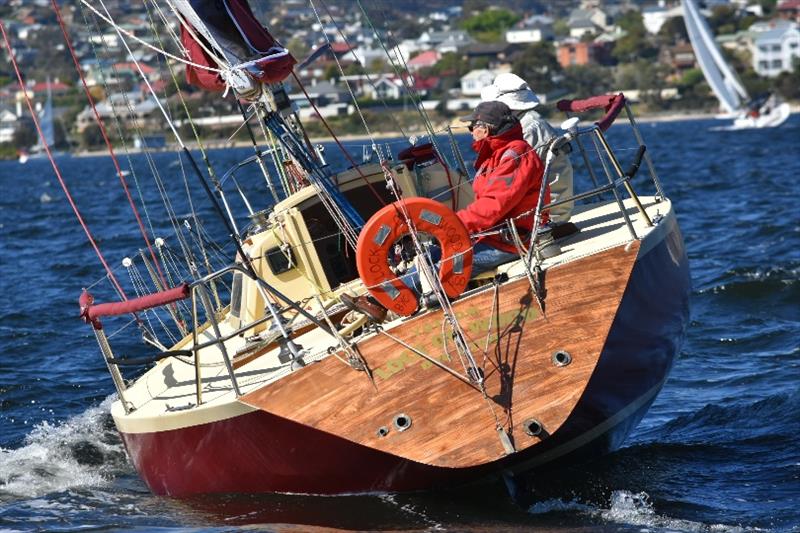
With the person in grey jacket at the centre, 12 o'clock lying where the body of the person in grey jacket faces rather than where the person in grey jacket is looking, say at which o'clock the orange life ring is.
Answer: The orange life ring is roughly at 10 o'clock from the person in grey jacket.

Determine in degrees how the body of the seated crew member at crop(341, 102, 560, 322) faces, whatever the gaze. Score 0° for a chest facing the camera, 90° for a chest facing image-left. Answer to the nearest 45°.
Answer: approximately 90°

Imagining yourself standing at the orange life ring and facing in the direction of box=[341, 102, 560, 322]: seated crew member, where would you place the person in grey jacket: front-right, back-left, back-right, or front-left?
front-left

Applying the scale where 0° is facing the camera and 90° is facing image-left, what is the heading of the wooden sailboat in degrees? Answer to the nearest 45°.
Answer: approximately 180°

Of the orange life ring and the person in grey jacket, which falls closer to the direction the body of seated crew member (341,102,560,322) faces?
the orange life ring

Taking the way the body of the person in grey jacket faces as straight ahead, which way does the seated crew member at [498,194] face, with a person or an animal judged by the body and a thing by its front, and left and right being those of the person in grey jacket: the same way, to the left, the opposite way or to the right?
the same way

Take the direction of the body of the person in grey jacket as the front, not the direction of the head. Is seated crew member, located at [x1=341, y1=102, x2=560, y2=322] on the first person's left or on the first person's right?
on the first person's left

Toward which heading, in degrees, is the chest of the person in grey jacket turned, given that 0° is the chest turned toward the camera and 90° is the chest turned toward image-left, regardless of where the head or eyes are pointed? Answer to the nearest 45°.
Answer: approximately 90°
